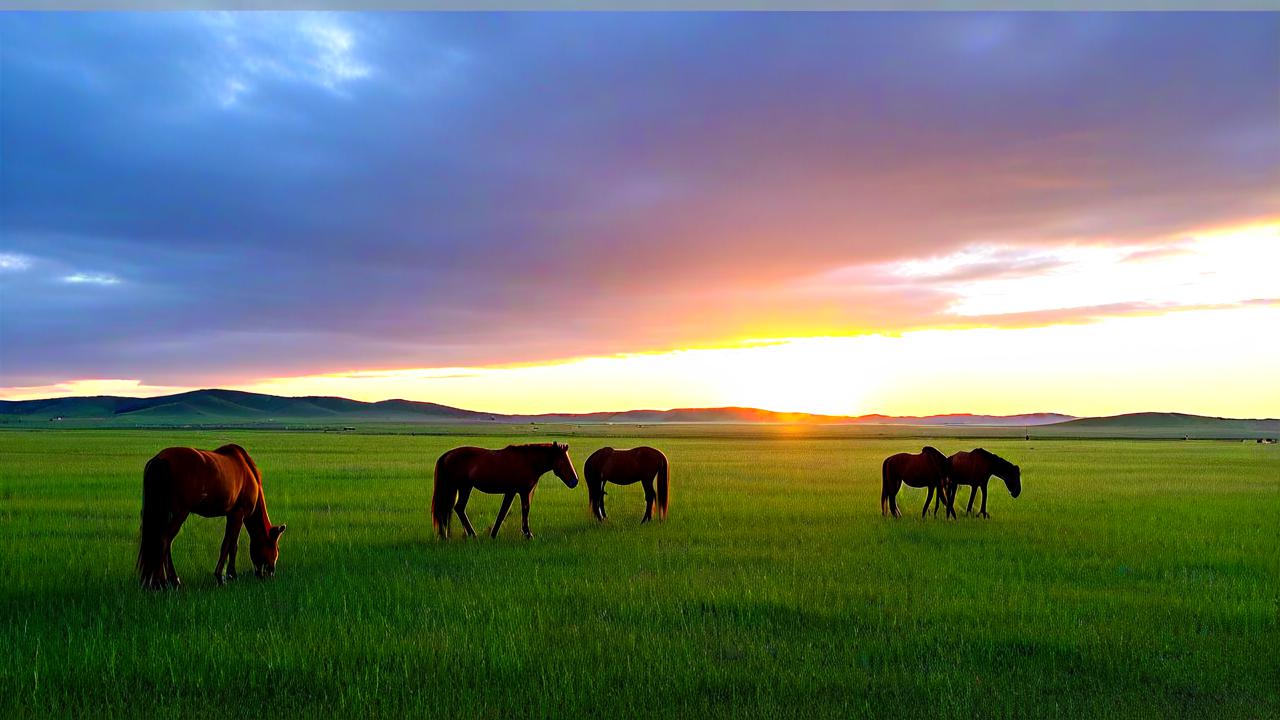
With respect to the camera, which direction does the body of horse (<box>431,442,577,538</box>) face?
to the viewer's right

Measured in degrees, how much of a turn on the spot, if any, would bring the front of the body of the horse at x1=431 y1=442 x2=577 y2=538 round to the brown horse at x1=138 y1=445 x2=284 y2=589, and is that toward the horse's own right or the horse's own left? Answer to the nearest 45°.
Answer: approximately 135° to the horse's own right

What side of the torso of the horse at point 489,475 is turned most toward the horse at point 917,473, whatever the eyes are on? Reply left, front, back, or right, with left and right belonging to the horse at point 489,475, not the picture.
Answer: front

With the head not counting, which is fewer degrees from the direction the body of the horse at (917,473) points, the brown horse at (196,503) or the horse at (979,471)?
the horse

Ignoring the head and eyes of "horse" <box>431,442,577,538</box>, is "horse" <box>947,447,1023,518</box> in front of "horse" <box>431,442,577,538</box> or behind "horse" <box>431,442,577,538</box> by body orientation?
in front

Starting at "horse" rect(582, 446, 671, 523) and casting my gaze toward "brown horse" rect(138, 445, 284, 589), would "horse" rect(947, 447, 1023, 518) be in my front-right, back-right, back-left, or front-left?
back-left

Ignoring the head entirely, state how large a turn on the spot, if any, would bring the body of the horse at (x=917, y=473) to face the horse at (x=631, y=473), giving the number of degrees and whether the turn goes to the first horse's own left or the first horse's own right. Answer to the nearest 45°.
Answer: approximately 135° to the first horse's own right

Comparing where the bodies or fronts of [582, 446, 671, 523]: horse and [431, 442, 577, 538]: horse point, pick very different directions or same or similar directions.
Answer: very different directions

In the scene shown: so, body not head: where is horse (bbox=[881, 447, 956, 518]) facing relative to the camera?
to the viewer's right

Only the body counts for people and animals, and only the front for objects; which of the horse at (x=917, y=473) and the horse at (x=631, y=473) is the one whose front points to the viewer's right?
the horse at (x=917, y=473)

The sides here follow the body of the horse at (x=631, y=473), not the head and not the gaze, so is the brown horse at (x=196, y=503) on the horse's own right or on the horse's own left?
on the horse's own left
